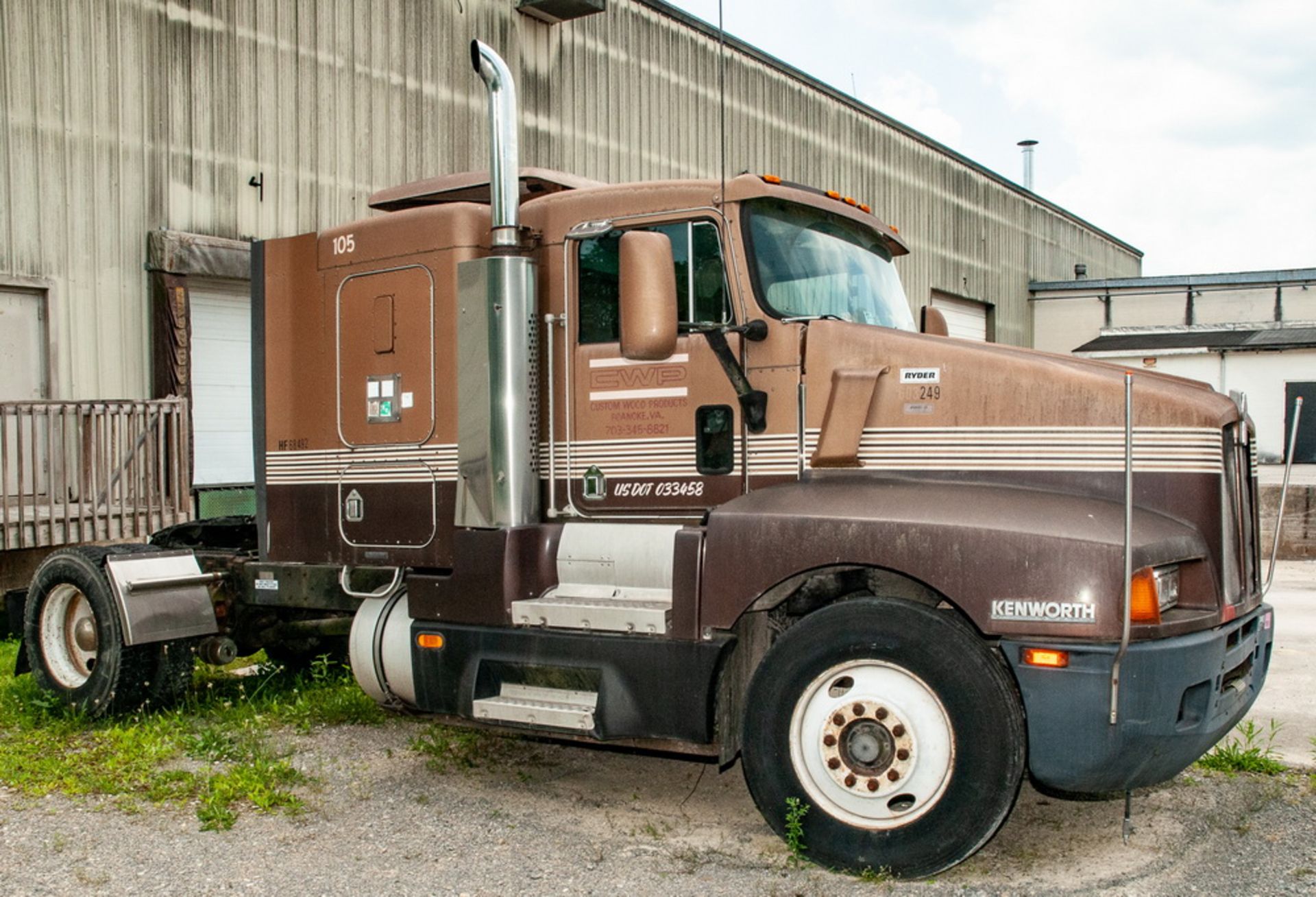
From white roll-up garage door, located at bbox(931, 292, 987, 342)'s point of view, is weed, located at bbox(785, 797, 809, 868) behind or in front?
in front

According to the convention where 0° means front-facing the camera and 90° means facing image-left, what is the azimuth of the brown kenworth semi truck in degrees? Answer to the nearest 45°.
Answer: approximately 315°

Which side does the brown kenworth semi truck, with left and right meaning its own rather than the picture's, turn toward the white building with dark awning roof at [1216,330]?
left

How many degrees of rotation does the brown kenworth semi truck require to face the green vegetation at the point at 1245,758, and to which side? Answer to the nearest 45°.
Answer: approximately 45° to its left

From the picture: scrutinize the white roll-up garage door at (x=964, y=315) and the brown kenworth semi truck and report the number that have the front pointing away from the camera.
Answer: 0
